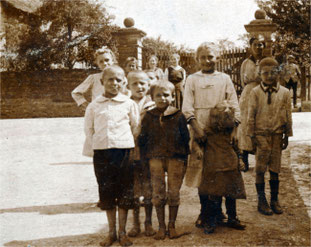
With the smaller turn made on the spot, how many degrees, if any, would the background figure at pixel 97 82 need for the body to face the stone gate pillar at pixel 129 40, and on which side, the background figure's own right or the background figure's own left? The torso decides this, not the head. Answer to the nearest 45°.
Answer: approximately 180°

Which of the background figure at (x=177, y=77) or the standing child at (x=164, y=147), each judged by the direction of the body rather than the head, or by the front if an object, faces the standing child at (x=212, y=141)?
the background figure

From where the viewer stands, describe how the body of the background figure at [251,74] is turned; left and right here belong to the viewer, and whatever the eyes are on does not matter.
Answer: facing the viewer and to the right of the viewer

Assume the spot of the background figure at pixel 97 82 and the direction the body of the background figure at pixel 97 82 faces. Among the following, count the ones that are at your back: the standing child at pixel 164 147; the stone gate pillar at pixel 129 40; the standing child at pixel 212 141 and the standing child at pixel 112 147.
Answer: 1

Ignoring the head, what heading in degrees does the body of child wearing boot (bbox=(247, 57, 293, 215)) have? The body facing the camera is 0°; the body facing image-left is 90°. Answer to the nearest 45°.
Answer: approximately 0°

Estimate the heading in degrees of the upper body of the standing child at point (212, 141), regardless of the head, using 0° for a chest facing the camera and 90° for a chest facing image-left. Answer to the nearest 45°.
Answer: approximately 0°

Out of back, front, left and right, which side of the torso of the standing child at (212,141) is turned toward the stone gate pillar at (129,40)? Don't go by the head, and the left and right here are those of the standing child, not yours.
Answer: back

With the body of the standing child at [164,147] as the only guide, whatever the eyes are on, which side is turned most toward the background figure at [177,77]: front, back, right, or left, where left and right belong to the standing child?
back

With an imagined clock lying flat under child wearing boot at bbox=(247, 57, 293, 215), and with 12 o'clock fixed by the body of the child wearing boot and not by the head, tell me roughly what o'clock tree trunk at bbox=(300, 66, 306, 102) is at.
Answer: The tree trunk is roughly at 6 o'clock from the child wearing boot.

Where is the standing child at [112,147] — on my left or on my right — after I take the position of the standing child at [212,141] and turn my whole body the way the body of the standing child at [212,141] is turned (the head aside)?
on my right
